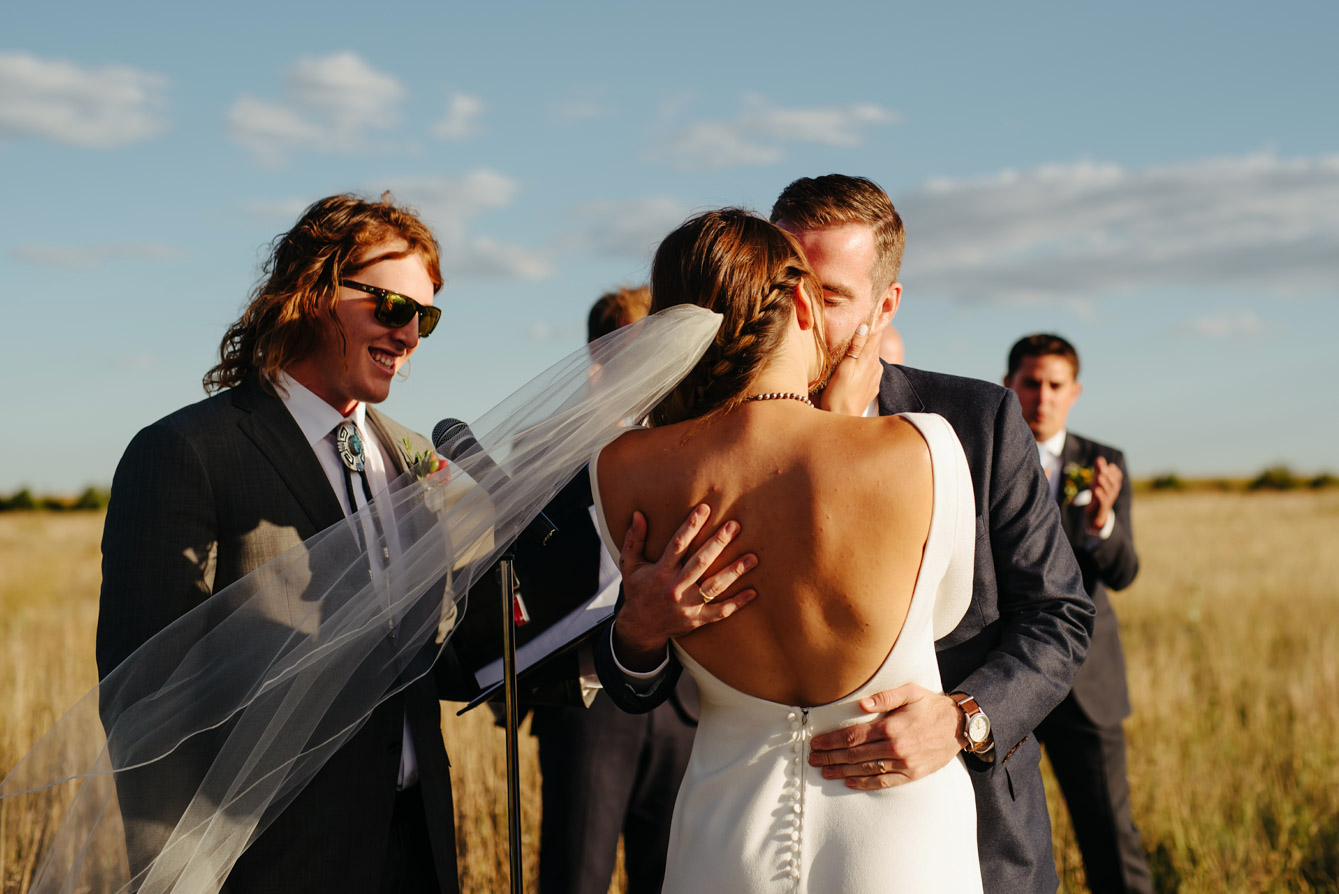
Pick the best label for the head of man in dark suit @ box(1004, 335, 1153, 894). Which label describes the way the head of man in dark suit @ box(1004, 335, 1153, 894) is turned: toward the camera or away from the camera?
toward the camera

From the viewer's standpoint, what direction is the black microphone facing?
to the viewer's left

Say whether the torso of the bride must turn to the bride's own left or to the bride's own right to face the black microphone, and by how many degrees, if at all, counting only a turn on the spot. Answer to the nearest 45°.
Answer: approximately 45° to the bride's own left

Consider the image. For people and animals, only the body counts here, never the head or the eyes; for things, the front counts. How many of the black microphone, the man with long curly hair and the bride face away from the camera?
1

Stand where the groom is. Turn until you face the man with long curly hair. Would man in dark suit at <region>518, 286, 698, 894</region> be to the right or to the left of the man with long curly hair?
right

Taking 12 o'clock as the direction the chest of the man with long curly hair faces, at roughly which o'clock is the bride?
The bride is roughly at 12 o'clock from the man with long curly hair.

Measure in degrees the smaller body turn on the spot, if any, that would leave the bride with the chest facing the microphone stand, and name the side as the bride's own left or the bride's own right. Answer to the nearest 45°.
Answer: approximately 45° to the bride's own left

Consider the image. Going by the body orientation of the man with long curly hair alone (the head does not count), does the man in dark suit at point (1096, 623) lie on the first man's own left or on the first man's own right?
on the first man's own left

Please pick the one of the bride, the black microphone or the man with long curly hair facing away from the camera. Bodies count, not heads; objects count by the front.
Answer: the bride

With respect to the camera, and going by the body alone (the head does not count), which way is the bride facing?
away from the camera

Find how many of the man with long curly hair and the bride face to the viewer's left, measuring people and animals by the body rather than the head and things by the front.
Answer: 0

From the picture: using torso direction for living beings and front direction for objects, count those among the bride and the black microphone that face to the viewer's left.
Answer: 1

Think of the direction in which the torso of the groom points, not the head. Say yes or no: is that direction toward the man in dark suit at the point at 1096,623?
no

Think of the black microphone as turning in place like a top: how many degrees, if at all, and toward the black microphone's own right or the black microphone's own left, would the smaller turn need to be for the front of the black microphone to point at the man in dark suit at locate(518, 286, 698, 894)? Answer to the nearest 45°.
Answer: approximately 90° to the black microphone's own right

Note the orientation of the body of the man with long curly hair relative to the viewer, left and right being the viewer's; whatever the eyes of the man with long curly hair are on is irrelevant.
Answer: facing the viewer and to the right of the viewer

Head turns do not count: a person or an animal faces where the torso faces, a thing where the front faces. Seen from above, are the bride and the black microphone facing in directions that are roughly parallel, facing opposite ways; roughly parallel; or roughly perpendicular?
roughly perpendicular

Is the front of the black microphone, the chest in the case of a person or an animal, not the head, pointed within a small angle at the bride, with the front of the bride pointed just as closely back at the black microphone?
no

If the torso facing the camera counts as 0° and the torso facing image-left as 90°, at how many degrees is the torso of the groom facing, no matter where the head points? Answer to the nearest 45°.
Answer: approximately 45°

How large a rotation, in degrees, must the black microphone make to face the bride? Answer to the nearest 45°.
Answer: approximately 135° to its left

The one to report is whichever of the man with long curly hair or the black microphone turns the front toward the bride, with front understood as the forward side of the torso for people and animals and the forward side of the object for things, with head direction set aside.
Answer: the man with long curly hair
